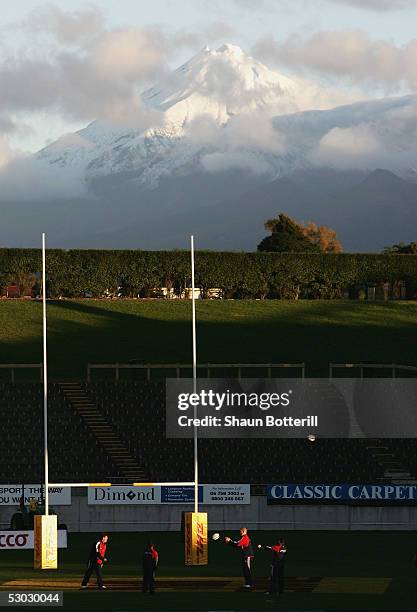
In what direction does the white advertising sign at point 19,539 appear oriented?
toward the camera
